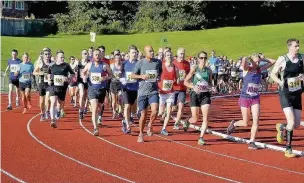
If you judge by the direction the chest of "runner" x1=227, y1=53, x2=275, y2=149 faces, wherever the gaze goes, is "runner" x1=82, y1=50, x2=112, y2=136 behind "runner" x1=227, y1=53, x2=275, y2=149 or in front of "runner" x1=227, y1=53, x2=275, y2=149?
behind

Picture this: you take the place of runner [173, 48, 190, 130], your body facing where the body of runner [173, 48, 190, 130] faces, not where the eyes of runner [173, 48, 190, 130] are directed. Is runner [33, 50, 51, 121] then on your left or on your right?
on your right

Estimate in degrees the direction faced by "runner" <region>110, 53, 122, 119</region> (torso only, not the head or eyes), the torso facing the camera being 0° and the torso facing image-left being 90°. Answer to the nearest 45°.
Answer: approximately 0°

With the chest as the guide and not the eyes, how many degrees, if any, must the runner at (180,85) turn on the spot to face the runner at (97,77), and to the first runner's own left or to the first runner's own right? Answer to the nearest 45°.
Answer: approximately 90° to the first runner's own right

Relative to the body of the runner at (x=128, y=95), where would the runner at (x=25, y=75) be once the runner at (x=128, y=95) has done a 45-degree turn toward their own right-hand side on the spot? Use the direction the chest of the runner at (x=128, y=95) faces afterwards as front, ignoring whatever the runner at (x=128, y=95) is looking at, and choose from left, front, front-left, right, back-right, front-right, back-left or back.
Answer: right

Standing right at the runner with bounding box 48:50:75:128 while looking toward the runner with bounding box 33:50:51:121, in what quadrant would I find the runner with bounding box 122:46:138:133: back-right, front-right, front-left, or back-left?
back-right

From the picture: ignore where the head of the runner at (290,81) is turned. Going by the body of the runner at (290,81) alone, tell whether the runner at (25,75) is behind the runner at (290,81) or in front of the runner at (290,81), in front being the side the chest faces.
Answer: behind

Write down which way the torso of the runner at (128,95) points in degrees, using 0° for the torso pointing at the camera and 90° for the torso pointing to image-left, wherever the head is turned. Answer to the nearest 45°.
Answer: approximately 0°
